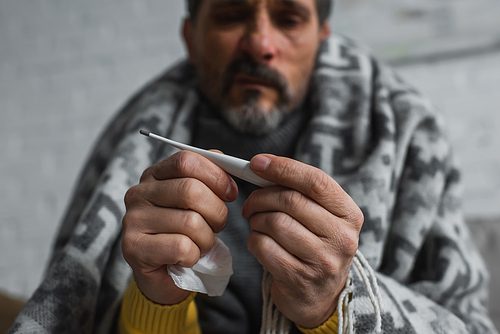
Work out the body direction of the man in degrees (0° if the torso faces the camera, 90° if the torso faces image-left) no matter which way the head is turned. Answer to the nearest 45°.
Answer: approximately 0°
